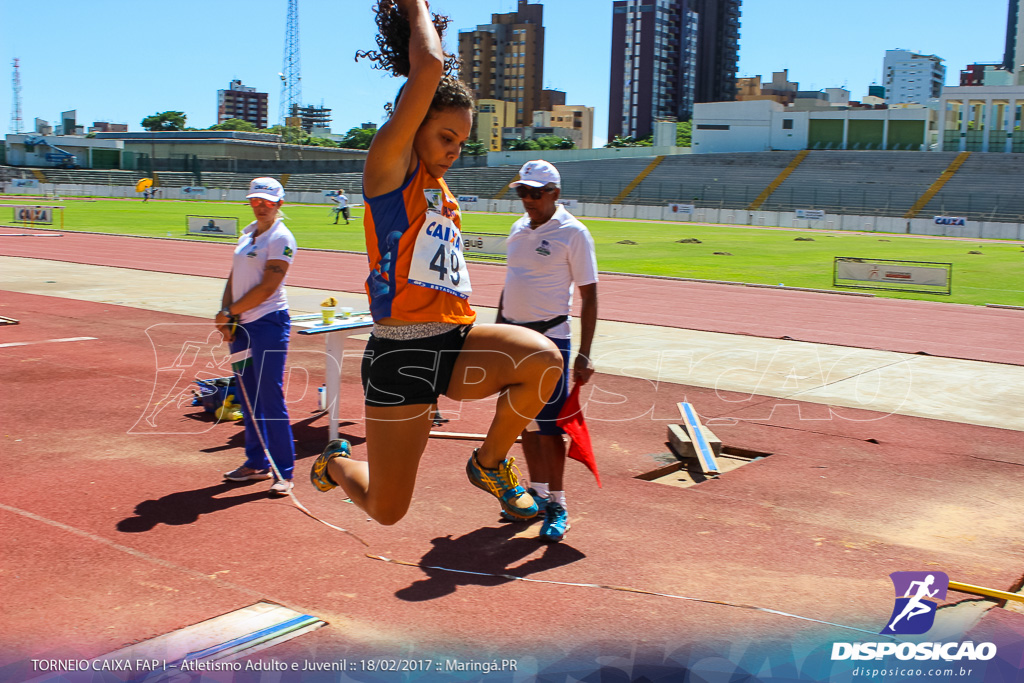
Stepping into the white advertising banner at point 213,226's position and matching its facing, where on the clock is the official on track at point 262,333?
The official on track is roughly at 12 o'clock from the white advertising banner.

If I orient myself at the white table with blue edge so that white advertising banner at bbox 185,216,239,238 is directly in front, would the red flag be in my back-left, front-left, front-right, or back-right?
back-right

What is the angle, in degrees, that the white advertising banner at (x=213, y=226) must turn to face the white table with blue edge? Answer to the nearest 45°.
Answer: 0° — it already faces it

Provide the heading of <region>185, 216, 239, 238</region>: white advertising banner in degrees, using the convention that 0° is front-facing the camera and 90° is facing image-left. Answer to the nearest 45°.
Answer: approximately 0°

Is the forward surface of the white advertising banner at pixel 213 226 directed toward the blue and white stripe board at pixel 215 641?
yes
